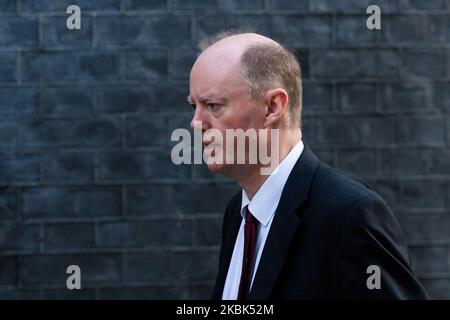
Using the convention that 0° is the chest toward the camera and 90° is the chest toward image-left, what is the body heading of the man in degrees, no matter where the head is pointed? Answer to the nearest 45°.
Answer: approximately 45°
